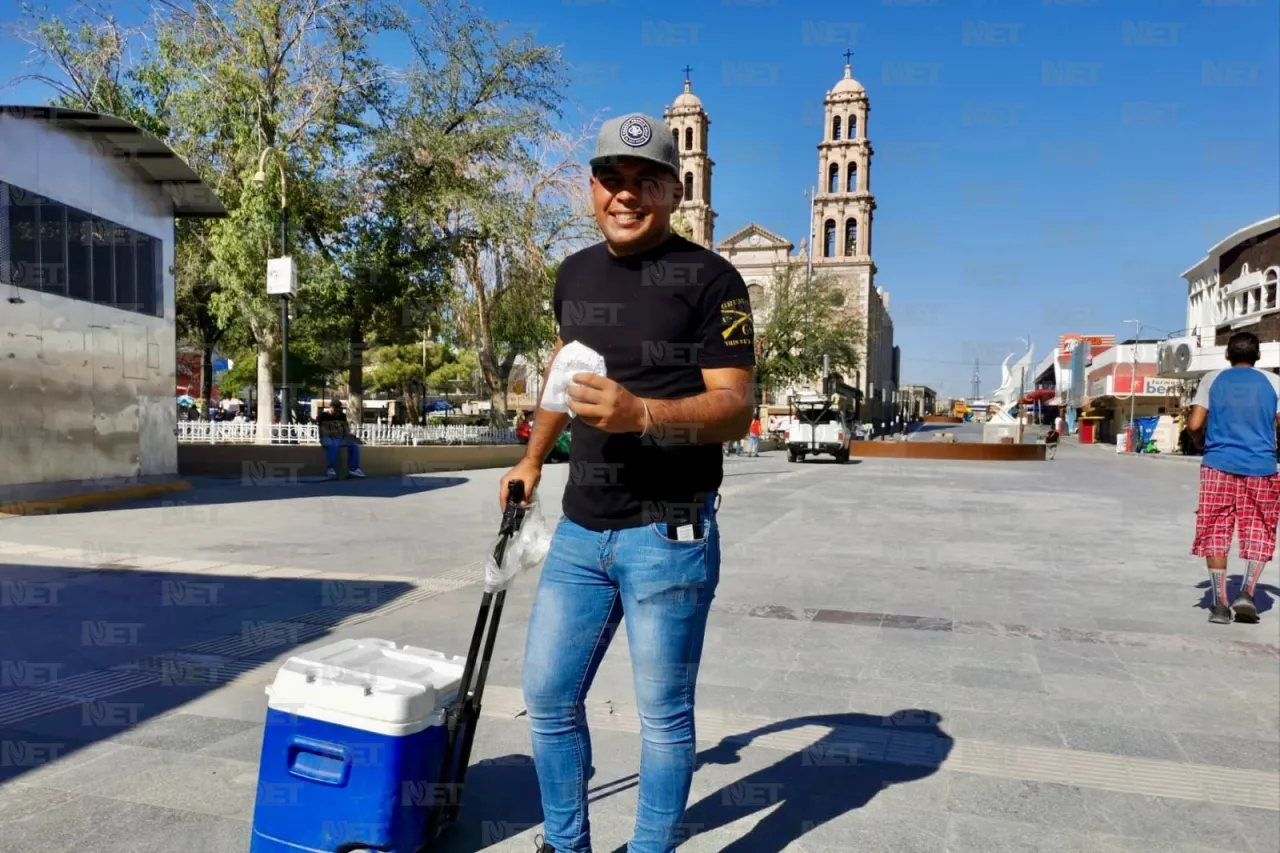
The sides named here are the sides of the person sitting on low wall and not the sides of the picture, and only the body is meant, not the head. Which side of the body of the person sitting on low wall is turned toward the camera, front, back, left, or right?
front

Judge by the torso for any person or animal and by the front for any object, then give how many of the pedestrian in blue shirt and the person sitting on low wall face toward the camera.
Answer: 1

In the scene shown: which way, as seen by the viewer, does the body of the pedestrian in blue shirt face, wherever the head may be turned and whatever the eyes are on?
away from the camera

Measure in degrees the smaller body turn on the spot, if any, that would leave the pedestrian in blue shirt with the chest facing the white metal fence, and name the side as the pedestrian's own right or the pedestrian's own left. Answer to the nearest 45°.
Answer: approximately 90° to the pedestrian's own left

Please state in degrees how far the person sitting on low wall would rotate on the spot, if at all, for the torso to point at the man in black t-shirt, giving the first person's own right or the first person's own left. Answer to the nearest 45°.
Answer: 0° — they already face them

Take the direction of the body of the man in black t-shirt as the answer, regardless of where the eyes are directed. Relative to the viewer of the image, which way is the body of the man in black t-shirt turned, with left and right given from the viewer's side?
facing the viewer and to the left of the viewer

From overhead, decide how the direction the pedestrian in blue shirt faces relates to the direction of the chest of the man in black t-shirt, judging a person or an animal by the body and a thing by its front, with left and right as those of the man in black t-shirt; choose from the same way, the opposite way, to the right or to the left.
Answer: the opposite way

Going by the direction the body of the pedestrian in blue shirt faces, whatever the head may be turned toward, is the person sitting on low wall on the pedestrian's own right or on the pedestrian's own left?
on the pedestrian's own left

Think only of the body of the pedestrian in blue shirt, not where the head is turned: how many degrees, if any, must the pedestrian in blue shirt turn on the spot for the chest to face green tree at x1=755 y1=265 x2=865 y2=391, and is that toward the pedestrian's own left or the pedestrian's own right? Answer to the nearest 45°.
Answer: approximately 45° to the pedestrian's own left

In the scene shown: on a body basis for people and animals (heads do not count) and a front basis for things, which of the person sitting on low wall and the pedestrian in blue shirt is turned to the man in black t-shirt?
the person sitting on low wall

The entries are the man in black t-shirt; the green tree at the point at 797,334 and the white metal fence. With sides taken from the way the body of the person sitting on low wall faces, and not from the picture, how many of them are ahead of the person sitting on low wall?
1

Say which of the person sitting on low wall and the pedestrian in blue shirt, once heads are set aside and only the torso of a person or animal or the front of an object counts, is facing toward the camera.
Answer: the person sitting on low wall

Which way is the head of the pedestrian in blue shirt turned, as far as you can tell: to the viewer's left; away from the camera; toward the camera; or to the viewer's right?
away from the camera

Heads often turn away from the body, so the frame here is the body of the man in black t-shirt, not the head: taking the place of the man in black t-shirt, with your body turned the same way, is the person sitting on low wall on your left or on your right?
on your right

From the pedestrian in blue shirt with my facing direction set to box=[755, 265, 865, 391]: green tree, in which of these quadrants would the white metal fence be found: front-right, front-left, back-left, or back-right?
front-left
